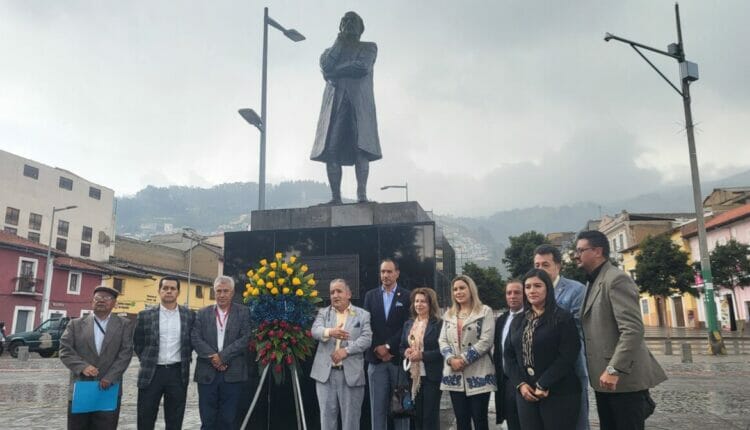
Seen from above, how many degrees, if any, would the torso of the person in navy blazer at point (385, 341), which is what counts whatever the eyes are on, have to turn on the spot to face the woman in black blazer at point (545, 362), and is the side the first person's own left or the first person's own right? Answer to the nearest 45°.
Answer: approximately 45° to the first person's own left

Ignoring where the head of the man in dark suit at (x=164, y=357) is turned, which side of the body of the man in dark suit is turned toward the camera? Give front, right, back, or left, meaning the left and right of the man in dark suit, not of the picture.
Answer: front

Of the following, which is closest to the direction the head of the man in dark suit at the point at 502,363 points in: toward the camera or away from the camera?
toward the camera

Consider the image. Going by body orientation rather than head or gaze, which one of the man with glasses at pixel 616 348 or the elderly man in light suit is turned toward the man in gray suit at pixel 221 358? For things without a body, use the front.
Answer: the man with glasses

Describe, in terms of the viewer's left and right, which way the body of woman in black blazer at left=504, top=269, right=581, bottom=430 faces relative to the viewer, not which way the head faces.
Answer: facing the viewer and to the left of the viewer

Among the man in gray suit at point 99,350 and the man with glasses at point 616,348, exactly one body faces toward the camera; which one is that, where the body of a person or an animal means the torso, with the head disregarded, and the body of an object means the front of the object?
the man in gray suit

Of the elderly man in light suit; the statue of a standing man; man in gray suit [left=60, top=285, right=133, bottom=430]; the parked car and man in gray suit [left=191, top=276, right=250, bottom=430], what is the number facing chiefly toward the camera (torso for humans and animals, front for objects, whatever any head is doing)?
4

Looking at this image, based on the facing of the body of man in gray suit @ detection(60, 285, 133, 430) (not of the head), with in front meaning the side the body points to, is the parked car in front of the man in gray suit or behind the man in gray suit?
behind

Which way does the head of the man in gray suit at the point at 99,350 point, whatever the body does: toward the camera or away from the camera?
toward the camera

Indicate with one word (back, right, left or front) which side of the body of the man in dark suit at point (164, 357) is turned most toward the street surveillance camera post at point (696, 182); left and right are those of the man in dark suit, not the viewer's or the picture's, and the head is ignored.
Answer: left

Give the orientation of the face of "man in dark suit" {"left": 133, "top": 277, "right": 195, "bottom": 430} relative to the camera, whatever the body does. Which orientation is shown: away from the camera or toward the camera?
toward the camera

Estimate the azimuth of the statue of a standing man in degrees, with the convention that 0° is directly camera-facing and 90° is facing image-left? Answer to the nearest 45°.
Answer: approximately 0°

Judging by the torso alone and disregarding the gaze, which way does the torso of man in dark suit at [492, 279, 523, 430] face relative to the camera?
toward the camera

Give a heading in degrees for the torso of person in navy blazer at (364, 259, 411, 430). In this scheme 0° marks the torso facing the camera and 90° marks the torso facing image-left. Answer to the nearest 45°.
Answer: approximately 0°

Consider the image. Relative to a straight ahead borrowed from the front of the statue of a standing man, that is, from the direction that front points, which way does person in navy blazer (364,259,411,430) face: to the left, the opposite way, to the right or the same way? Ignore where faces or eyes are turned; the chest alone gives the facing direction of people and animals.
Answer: the same way

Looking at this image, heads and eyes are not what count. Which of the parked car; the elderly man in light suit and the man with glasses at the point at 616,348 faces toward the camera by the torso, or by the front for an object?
the elderly man in light suit
